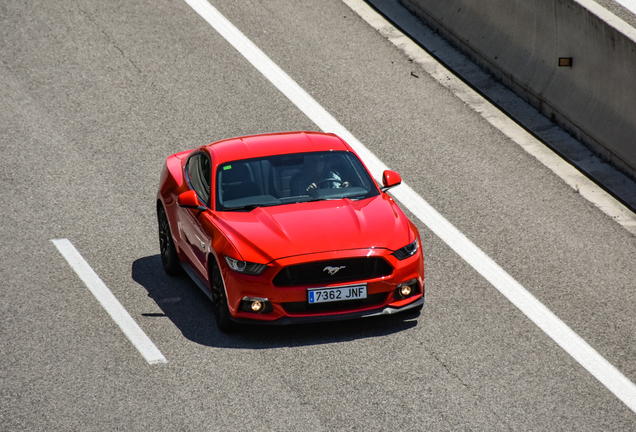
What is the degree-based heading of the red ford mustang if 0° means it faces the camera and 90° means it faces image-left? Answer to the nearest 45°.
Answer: approximately 315°
